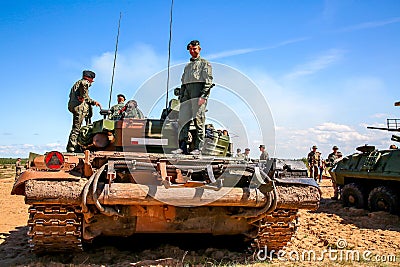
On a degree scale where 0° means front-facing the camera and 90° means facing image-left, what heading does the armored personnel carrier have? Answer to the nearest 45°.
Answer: approximately 90°

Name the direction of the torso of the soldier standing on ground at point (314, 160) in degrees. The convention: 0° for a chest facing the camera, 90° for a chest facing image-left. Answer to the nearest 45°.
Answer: approximately 0°

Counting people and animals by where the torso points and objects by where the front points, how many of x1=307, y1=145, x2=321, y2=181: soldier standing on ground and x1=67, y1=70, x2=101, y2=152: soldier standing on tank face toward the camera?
1

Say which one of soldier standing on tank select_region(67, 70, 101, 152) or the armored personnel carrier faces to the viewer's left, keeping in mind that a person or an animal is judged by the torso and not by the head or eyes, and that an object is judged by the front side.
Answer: the armored personnel carrier

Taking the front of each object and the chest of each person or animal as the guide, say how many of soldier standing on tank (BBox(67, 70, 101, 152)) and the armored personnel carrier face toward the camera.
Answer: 0

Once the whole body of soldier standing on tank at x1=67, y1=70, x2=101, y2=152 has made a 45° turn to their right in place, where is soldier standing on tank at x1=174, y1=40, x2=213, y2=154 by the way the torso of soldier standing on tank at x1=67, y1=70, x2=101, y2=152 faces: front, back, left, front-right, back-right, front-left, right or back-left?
front

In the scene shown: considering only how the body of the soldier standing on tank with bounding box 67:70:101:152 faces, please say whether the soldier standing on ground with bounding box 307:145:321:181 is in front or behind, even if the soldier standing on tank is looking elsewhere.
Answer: in front

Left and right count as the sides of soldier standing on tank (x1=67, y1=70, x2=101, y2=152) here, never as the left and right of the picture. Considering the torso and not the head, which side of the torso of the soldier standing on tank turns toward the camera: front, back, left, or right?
right

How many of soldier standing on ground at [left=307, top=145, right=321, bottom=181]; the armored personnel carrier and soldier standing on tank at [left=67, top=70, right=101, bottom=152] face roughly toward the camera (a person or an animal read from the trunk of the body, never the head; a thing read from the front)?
1

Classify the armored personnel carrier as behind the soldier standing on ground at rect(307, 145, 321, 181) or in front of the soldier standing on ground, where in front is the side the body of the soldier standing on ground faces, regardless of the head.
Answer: in front

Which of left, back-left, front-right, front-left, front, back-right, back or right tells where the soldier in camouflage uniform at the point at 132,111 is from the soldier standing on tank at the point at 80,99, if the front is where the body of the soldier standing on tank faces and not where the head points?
front-right

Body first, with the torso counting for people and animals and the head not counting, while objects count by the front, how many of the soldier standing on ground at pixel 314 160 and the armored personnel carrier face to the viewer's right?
0
